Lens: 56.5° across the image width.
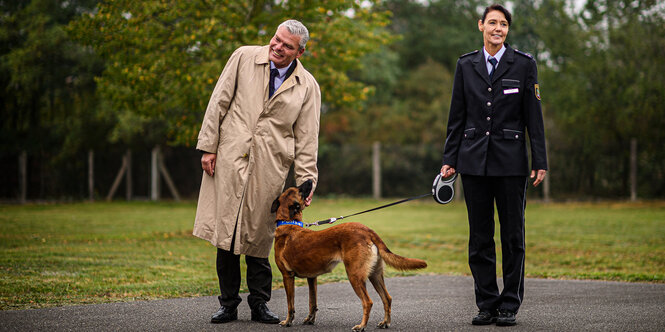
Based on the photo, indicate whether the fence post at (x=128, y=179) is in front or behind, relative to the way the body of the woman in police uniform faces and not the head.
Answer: behind

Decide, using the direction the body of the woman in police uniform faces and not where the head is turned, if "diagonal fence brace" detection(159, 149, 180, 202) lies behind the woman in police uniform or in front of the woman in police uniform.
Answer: behind

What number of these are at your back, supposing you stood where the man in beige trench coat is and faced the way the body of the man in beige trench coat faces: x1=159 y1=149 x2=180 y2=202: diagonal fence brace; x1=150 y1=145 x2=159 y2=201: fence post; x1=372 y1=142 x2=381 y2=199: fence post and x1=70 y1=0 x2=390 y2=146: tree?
4

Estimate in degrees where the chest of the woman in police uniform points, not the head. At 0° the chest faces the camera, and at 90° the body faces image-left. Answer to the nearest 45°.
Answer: approximately 0°

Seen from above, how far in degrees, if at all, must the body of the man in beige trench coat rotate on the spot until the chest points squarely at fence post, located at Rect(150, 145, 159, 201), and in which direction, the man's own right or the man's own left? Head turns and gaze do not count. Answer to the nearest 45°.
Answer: approximately 180°

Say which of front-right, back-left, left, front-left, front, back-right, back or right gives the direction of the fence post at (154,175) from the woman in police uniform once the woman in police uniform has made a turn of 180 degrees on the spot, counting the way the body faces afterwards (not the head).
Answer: front-left

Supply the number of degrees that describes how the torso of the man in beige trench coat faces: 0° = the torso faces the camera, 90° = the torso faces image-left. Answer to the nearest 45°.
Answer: approximately 0°

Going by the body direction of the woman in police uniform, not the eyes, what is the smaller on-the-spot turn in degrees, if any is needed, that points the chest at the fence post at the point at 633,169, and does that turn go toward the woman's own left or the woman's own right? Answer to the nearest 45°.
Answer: approximately 180°

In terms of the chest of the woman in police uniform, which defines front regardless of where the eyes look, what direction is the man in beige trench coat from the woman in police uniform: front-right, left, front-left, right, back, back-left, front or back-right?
right

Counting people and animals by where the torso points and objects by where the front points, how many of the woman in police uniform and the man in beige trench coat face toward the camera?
2
